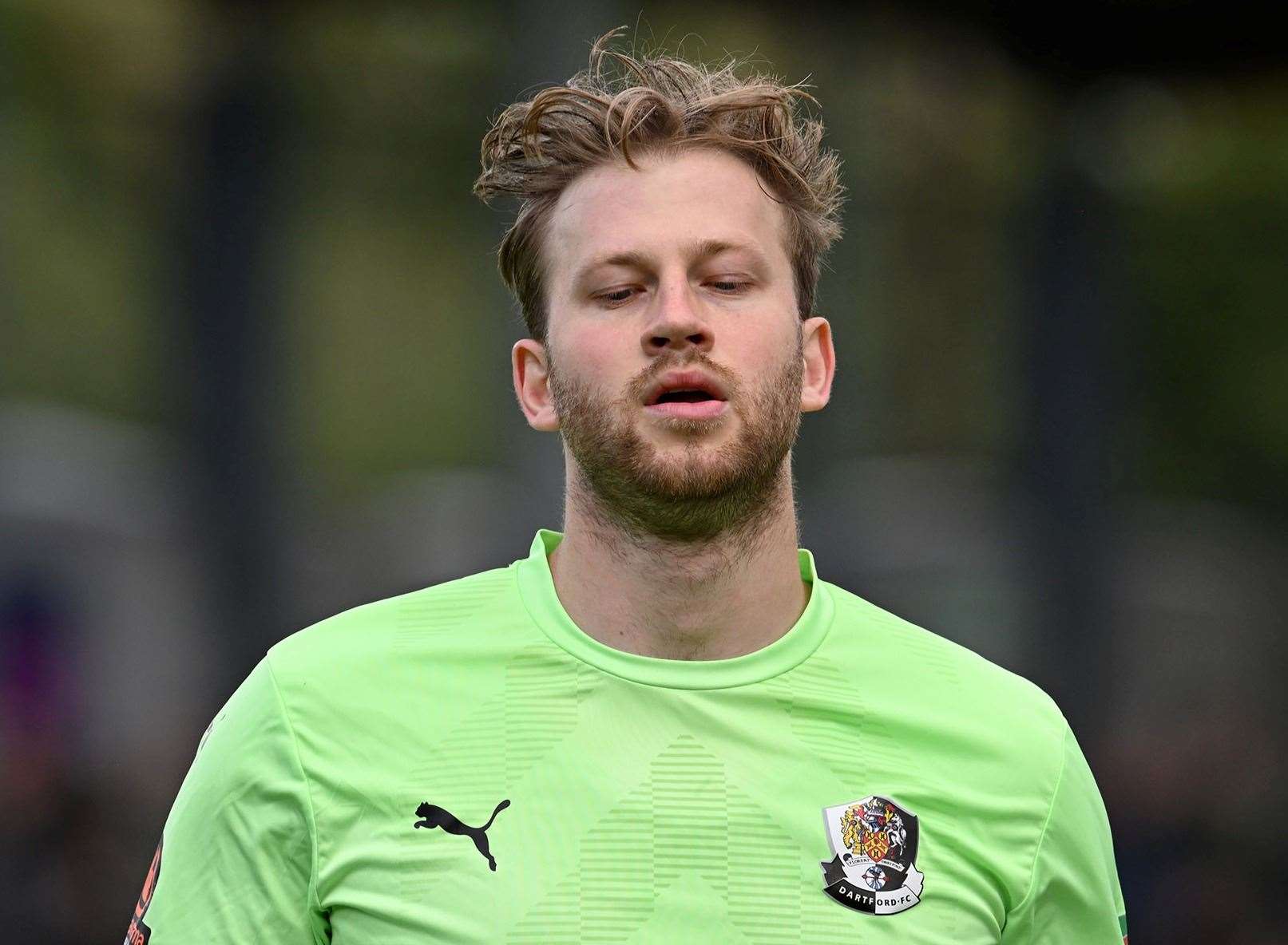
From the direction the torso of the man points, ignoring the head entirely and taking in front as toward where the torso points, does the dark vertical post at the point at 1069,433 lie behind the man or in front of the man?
behind

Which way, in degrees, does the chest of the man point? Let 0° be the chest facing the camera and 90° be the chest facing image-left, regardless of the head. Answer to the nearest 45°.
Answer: approximately 0°

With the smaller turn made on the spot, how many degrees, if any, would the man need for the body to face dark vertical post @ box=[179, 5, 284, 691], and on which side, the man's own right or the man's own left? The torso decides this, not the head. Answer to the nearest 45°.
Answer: approximately 135° to the man's own right
